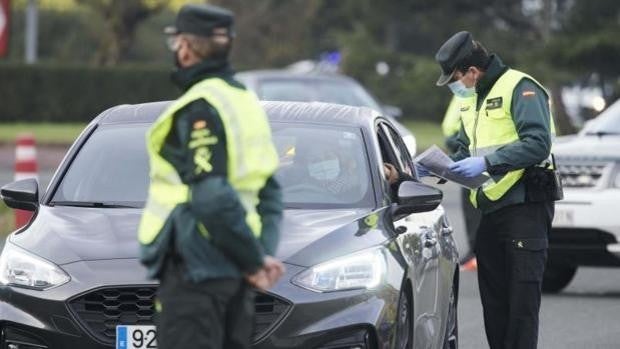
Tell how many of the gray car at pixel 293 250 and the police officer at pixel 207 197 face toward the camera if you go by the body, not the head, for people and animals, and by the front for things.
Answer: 1

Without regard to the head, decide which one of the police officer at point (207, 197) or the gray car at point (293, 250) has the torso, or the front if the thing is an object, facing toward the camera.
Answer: the gray car

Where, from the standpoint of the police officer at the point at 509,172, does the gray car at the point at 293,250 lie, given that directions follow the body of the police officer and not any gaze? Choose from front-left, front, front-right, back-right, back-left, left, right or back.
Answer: front

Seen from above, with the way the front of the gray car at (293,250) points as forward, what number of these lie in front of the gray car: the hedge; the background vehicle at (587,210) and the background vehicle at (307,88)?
0

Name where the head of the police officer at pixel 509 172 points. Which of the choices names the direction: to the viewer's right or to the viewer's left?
to the viewer's left

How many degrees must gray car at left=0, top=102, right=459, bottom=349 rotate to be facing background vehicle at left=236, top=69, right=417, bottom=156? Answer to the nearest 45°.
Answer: approximately 180°

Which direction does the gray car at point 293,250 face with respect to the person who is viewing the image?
facing the viewer

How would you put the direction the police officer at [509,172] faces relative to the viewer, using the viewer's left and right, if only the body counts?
facing the viewer and to the left of the viewer

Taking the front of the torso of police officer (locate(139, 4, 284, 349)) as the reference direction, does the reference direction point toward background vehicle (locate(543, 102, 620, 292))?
no

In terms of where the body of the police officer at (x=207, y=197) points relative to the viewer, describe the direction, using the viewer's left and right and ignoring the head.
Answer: facing away from the viewer and to the left of the viewer

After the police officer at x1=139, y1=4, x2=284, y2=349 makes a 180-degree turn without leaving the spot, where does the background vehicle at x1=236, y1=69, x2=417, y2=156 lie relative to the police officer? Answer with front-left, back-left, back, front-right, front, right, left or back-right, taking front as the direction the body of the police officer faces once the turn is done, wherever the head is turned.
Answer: back-left

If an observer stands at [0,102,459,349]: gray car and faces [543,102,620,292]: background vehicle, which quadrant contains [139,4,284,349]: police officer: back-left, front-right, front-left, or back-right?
back-right

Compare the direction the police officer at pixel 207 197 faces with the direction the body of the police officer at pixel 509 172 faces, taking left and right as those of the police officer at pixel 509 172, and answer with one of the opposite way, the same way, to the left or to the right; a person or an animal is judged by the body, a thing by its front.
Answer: to the right
